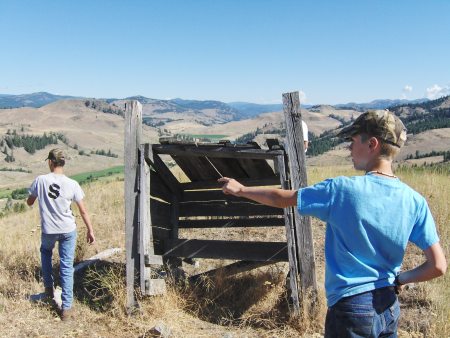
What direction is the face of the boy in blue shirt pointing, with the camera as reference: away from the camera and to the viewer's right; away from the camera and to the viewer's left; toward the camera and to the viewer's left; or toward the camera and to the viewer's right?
away from the camera and to the viewer's left

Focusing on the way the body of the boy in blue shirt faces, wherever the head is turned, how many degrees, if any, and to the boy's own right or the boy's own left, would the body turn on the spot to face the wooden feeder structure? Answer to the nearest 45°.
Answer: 0° — they already face it

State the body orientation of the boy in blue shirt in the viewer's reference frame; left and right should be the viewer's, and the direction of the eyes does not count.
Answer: facing away from the viewer and to the left of the viewer
